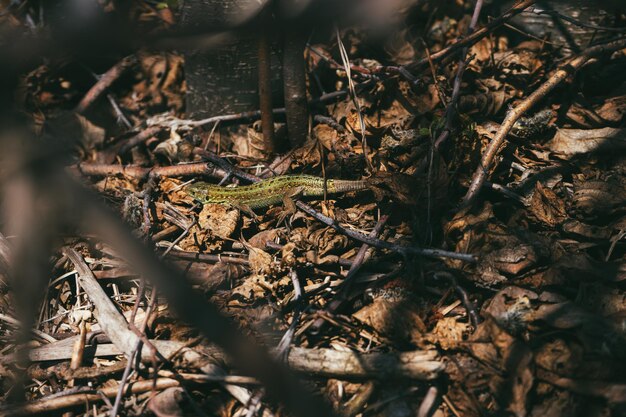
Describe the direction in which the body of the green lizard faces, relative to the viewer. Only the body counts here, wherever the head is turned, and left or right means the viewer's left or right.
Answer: facing to the left of the viewer

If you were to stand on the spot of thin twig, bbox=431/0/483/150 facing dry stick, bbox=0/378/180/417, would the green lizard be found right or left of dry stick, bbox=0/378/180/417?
right

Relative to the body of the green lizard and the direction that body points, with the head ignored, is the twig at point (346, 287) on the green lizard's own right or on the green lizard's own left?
on the green lizard's own left

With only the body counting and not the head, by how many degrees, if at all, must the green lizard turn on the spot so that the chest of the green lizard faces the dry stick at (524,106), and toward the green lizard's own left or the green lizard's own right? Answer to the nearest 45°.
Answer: approximately 180°

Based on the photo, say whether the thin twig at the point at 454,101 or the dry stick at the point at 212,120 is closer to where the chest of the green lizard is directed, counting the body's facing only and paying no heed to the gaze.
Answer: the dry stick

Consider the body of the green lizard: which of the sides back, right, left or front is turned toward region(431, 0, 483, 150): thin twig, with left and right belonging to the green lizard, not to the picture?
back

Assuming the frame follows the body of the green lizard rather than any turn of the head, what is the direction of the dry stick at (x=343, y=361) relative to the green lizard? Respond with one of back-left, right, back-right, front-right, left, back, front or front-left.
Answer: left

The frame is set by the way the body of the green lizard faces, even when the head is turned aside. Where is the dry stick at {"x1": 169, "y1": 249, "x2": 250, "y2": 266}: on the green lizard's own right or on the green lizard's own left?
on the green lizard's own left
